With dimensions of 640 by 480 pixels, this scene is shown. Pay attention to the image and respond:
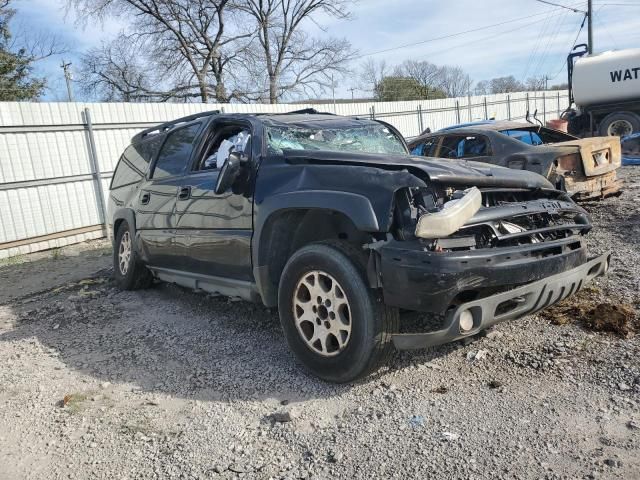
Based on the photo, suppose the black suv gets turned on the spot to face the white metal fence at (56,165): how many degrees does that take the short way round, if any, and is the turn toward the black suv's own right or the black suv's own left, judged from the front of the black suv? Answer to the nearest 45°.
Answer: approximately 180°

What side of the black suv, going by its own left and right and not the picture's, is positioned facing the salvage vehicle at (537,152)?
left

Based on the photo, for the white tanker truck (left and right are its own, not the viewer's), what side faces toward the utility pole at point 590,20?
left

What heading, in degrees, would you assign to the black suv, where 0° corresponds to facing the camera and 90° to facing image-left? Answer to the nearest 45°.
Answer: approximately 315°

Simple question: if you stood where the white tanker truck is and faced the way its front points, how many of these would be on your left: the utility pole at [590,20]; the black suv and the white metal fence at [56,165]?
1

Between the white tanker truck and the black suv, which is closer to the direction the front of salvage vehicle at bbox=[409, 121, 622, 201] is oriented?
the white tanker truck

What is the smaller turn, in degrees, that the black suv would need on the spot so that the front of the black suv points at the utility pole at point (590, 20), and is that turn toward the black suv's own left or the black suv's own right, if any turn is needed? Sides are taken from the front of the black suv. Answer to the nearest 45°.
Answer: approximately 90° to the black suv's own left

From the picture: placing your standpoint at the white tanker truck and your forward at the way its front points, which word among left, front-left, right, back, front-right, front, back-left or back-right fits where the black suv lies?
right

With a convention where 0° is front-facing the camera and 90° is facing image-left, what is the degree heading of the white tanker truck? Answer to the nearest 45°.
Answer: approximately 270°

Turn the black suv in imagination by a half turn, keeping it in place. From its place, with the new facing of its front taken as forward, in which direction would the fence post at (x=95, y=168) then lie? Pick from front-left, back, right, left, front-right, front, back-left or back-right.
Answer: front
